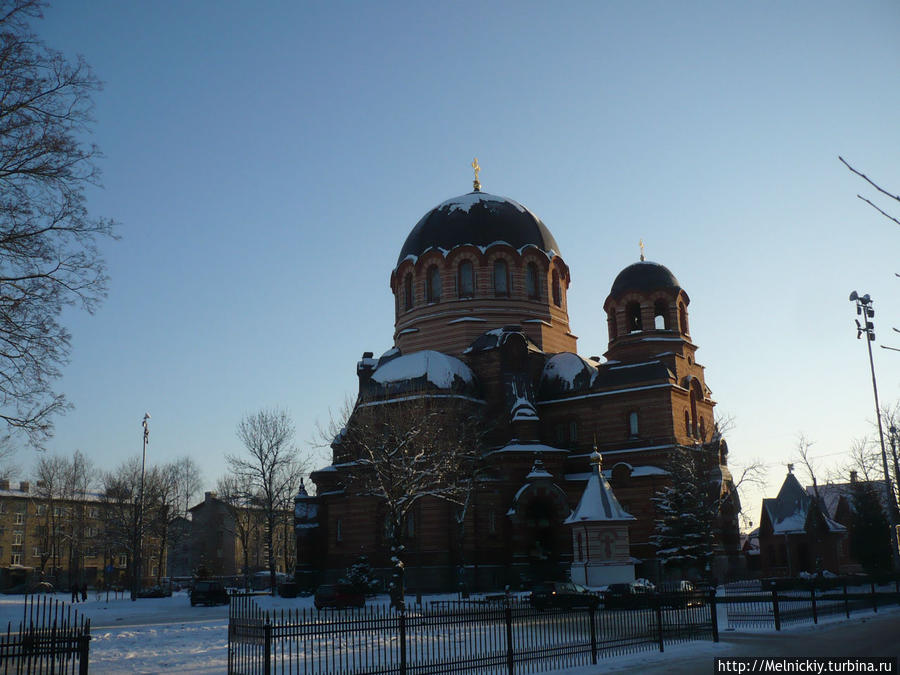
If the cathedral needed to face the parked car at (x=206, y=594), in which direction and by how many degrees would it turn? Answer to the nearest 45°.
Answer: approximately 135° to its right

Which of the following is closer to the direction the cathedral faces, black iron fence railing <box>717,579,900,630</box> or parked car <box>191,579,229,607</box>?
the black iron fence railing

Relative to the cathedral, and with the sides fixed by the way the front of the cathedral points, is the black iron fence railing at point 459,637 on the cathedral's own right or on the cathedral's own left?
on the cathedral's own right

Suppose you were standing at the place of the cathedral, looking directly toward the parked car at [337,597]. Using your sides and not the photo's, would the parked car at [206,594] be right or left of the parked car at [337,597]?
right

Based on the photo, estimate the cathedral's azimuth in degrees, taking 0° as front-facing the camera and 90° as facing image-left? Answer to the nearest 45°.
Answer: approximately 315°

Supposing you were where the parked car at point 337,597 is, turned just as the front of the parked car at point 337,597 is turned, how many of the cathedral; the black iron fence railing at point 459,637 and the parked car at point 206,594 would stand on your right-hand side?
1
